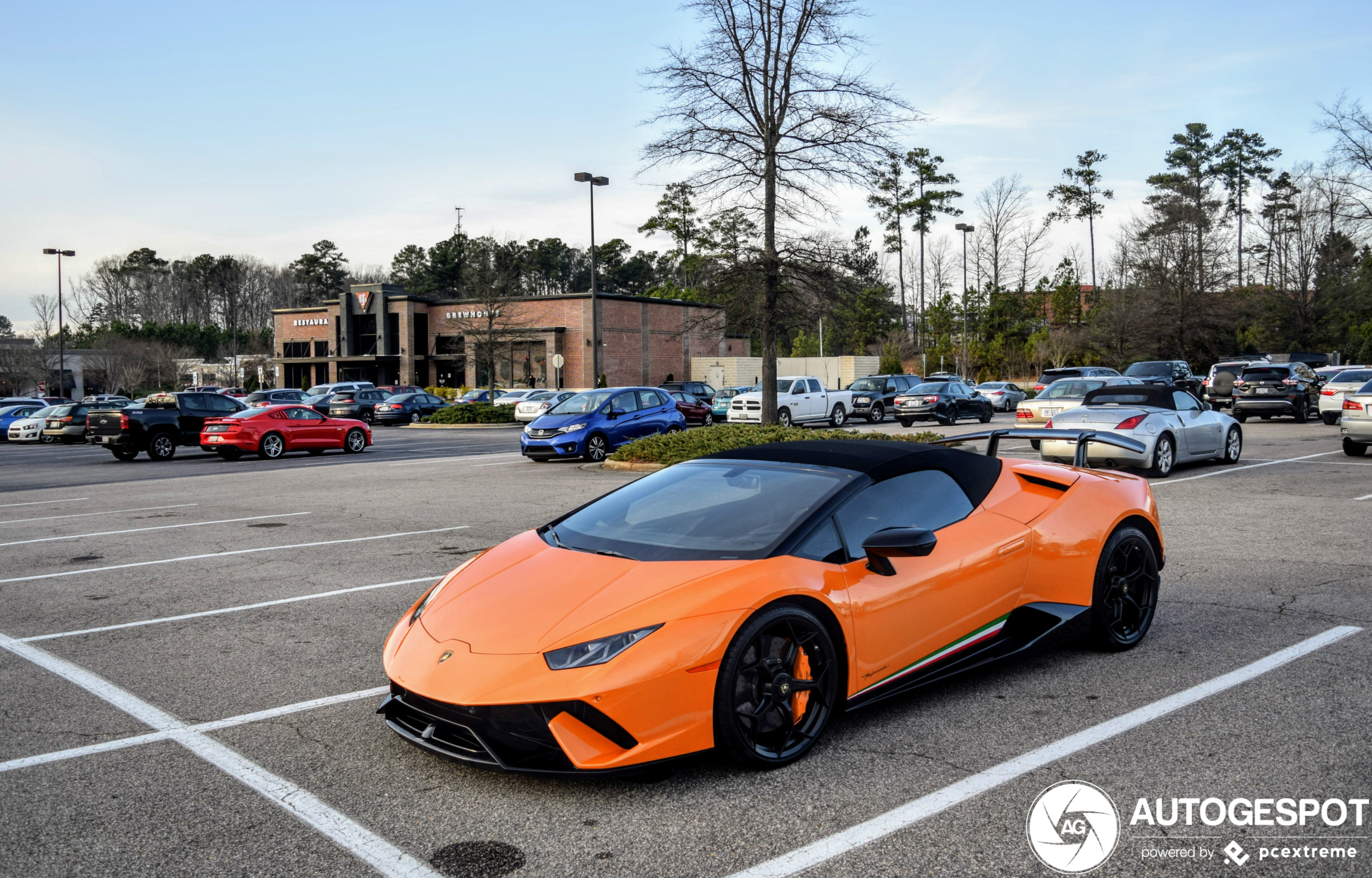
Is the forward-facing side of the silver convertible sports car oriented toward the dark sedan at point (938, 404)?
no

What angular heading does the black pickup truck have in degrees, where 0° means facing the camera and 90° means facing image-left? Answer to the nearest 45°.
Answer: approximately 225°

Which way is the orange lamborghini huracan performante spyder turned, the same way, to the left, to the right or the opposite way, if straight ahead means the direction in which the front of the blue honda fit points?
the same way

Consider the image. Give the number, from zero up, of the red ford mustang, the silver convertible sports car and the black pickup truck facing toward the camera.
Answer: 0

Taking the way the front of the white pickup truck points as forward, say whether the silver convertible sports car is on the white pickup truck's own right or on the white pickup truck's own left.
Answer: on the white pickup truck's own left

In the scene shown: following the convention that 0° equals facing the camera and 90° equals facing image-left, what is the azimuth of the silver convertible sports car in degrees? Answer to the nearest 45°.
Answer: approximately 225°

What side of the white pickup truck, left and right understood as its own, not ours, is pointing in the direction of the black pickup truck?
front

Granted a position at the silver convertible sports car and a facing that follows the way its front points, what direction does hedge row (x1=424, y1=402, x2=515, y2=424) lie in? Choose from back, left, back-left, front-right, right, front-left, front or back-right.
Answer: left

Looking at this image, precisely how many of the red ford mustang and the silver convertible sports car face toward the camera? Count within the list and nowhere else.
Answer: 0

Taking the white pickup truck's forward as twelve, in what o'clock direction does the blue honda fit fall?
The blue honda fit is roughly at 11 o'clock from the white pickup truck.

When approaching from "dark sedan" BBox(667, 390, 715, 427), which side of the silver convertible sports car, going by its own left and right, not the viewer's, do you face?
left

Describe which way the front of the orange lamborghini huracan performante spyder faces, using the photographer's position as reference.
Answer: facing the viewer and to the left of the viewer
